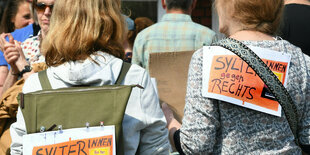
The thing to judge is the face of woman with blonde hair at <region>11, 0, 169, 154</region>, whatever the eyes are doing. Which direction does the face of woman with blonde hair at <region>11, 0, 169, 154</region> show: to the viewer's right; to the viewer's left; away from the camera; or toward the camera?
away from the camera

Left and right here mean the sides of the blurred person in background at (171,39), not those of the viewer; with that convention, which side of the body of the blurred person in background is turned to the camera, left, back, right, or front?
back

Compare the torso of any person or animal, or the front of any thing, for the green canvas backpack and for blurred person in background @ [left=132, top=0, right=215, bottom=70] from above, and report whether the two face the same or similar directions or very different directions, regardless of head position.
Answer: very different directions

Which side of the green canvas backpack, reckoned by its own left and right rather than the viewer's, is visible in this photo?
front

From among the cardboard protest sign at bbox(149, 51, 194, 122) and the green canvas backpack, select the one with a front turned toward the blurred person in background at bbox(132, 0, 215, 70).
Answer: the cardboard protest sign

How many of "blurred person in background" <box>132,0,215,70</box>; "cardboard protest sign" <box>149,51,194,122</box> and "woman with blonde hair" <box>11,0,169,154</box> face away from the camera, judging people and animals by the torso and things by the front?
3

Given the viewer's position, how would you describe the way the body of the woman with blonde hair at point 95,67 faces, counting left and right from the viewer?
facing away from the viewer

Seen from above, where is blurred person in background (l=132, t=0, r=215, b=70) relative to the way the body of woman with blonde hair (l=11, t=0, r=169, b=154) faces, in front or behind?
in front

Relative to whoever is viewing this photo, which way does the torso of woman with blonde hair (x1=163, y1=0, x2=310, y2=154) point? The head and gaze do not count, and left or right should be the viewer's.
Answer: facing away from the viewer

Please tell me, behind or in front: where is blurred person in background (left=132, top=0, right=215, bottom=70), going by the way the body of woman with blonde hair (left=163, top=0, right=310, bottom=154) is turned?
in front

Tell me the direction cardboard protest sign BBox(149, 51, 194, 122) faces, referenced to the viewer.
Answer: facing away from the viewer

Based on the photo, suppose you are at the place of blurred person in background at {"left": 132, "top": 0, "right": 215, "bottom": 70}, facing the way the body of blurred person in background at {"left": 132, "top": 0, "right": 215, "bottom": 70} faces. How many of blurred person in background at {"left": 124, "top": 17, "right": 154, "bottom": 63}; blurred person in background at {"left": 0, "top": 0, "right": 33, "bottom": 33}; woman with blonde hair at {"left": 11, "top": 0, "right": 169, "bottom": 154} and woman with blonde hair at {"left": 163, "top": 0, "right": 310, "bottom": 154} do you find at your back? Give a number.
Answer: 2

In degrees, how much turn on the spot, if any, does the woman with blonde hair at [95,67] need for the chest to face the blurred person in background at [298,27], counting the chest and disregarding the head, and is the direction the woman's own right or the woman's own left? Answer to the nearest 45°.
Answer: approximately 45° to the woman's own right
